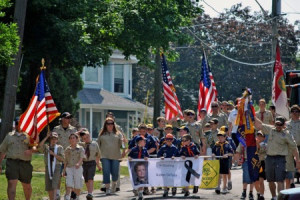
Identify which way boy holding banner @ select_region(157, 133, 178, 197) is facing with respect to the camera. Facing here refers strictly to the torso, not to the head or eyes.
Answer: toward the camera

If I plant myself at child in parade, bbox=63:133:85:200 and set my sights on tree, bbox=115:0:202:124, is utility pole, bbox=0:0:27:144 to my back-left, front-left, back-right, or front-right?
front-left

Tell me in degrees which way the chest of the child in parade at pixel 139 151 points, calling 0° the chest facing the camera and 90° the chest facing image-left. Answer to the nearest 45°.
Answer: approximately 0°

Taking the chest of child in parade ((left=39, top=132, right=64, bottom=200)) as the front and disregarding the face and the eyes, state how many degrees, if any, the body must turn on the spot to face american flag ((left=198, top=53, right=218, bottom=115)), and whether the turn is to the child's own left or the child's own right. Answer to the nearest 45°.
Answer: approximately 135° to the child's own left

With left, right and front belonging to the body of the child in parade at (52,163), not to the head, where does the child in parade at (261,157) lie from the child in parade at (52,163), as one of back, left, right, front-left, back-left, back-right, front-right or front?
left

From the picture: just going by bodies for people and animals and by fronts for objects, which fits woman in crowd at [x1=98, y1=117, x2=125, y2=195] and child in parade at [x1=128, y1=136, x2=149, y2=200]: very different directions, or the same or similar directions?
same or similar directions

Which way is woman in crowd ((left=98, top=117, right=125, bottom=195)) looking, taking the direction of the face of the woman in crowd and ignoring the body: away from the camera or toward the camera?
toward the camera

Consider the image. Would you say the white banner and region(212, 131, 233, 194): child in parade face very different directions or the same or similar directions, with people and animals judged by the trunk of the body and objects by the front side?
same or similar directions

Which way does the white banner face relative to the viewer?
toward the camera

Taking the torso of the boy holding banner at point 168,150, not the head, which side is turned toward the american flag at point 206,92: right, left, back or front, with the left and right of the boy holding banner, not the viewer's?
back

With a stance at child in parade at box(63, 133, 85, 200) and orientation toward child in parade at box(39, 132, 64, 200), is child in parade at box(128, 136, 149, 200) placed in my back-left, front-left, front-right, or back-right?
back-right

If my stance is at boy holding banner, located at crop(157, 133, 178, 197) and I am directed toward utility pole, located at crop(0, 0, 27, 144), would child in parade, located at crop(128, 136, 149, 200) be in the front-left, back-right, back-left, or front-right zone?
front-left

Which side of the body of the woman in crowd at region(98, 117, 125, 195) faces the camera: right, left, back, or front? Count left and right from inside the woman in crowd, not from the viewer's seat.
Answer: front
